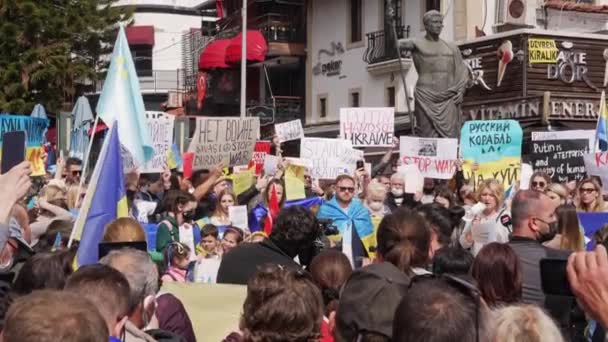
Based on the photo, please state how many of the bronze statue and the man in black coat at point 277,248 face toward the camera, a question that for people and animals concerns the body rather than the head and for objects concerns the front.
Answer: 1

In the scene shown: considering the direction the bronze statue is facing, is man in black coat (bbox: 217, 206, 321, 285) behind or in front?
in front

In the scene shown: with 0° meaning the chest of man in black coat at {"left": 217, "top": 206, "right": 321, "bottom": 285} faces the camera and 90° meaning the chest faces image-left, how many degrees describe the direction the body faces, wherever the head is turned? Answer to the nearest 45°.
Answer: approximately 225°

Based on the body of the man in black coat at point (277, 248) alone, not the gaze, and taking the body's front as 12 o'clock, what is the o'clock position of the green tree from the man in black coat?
The green tree is roughly at 10 o'clock from the man in black coat.

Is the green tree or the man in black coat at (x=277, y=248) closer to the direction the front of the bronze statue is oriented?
the man in black coat

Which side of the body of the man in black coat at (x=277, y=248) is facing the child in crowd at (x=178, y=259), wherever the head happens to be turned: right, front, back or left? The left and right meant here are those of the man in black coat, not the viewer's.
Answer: left

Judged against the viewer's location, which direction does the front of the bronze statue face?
facing the viewer

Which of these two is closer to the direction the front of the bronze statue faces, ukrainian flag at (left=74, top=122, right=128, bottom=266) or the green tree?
the ukrainian flag

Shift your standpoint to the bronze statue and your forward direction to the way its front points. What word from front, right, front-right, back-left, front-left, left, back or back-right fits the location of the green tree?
back-right

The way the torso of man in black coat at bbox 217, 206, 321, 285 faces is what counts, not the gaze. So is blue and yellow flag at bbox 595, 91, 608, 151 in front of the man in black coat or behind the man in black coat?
in front
